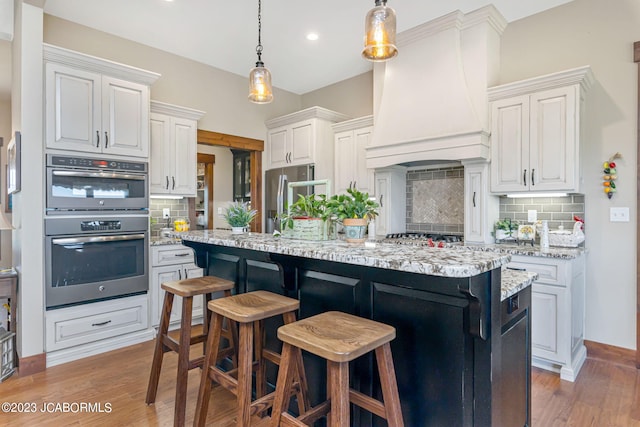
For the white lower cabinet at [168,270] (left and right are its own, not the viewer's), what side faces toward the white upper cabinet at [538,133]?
front

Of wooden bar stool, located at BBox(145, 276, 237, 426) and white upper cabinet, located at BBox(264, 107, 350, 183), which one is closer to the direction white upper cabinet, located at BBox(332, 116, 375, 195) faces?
the wooden bar stool

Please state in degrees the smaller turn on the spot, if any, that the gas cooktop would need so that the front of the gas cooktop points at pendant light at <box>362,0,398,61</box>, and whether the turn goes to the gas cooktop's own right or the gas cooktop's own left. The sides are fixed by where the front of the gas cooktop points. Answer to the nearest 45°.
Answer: approximately 45° to the gas cooktop's own left

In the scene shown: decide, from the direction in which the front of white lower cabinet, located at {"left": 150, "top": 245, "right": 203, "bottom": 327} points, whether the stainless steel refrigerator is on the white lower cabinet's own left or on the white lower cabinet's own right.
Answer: on the white lower cabinet's own left

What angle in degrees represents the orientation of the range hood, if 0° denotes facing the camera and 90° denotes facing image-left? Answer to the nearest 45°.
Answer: approximately 45°

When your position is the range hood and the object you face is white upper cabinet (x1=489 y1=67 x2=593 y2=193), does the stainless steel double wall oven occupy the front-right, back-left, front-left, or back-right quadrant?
back-right

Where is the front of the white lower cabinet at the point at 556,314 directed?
toward the camera

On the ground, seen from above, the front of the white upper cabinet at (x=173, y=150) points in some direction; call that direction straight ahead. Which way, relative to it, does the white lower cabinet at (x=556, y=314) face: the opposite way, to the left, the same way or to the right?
to the right

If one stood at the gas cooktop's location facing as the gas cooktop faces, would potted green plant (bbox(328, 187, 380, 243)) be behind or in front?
in front

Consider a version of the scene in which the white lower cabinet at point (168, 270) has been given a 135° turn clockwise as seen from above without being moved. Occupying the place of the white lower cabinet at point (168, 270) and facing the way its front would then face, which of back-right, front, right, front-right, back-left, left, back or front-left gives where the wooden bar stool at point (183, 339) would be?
left

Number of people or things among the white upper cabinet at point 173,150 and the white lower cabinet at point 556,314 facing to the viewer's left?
0

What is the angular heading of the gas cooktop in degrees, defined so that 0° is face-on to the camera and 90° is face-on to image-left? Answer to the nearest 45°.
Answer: approximately 45°

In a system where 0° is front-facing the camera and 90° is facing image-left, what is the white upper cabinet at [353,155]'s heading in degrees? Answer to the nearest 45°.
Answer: approximately 45°

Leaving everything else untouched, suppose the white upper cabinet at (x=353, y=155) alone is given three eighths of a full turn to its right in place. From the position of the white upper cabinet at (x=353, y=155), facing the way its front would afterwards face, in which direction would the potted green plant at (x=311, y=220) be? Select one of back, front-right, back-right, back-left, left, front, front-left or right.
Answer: back
